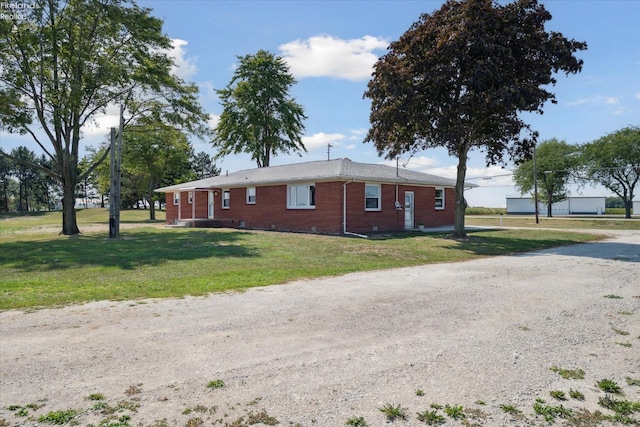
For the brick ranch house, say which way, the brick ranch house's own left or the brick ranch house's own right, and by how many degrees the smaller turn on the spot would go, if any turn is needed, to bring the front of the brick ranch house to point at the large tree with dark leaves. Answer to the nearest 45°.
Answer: approximately 90° to the brick ranch house's own left
